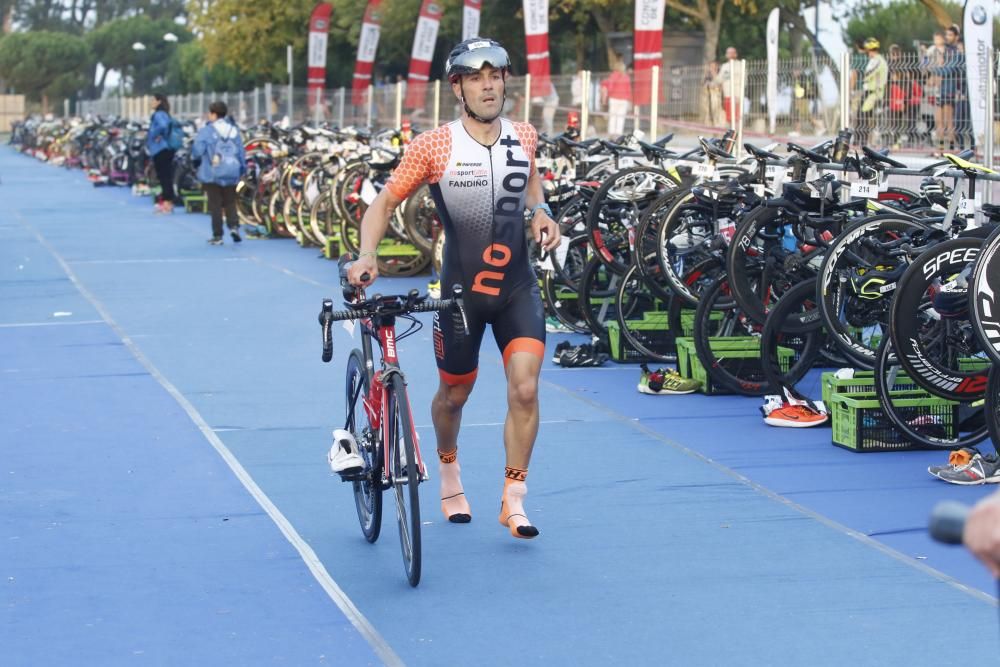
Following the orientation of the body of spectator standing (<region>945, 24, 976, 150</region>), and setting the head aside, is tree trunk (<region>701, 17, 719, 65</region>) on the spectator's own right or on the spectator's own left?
on the spectator's own right

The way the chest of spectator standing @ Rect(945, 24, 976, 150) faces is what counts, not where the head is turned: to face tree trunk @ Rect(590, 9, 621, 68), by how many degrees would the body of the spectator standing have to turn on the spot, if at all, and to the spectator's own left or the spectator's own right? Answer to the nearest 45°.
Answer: approximately 90° to the spectator's own right

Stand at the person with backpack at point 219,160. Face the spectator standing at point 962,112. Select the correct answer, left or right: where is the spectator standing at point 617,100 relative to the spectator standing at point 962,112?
left

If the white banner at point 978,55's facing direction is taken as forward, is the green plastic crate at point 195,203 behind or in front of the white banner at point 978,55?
behind

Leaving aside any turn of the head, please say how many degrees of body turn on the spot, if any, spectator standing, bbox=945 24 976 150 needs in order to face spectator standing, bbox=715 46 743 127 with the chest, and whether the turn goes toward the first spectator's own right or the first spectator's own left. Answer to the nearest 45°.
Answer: approximately 45° to the first spectator's own right

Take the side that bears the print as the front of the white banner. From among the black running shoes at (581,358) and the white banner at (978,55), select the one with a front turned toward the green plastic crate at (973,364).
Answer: the white banner
